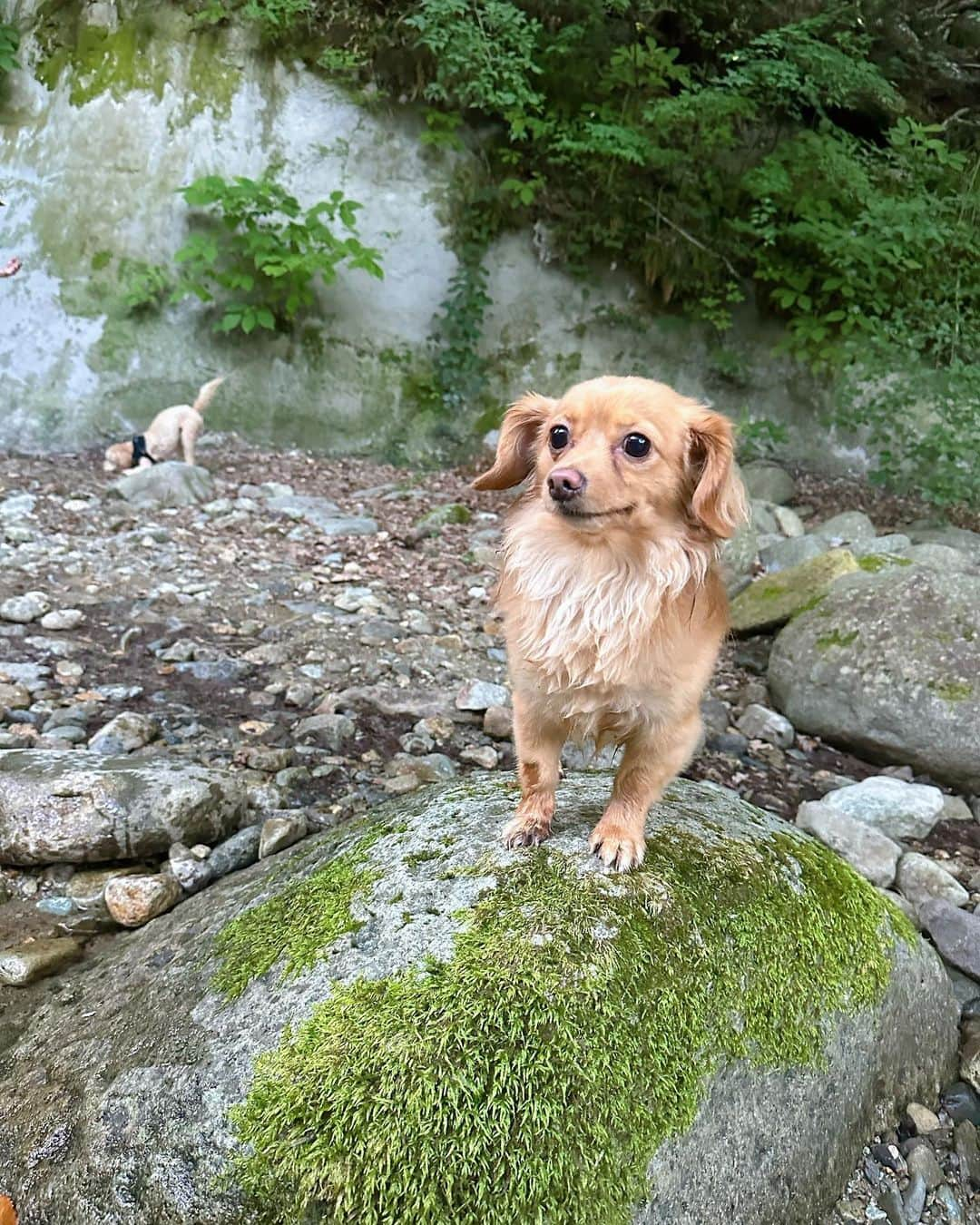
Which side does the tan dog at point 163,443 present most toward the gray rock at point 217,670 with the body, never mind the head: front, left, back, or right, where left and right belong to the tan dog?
left

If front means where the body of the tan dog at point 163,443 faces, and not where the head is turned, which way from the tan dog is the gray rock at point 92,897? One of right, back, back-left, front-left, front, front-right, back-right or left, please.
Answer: left

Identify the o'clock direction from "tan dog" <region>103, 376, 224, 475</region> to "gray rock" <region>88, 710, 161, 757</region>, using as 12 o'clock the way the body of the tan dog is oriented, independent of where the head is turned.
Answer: The gray rock is roughly at 9 o'clock from the tan dog.

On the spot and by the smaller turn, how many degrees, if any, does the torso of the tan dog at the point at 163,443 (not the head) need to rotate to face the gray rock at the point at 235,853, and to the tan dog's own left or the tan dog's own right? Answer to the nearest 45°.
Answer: approximately 90° to the tan dog's own left

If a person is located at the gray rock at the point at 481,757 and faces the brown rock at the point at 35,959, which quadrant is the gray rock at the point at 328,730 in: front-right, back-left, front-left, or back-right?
front-right

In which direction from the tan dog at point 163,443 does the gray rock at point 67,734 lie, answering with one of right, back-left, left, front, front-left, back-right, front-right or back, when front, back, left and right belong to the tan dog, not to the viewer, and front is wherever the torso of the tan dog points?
left

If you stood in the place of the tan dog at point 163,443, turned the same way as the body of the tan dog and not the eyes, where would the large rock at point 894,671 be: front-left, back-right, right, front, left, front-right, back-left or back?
back-left

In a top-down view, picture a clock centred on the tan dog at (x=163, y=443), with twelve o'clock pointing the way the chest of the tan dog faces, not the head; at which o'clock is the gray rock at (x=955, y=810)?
The gray rock is roughly at 8 o'clock from the tan dog.

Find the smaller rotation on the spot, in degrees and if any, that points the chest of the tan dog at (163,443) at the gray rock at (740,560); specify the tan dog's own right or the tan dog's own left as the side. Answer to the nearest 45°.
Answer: approximately 135° to the tan dog's own left

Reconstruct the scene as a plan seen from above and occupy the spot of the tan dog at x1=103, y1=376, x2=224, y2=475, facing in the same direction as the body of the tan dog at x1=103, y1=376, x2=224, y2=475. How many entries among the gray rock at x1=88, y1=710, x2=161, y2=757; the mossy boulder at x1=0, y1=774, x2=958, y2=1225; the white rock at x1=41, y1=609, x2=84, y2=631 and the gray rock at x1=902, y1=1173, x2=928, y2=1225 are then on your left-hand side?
4

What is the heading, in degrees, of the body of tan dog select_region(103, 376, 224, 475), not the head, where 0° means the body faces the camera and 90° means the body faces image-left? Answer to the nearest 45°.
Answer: approximately 90°

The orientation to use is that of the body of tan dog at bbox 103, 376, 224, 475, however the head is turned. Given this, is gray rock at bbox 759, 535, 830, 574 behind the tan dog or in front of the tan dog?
behind

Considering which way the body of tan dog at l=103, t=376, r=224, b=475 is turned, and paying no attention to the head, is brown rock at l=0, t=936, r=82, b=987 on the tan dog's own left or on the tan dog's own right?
on the tan dog's own left

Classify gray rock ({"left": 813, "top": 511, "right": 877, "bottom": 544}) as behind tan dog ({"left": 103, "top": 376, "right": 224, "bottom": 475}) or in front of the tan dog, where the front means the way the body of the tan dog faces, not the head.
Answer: behind

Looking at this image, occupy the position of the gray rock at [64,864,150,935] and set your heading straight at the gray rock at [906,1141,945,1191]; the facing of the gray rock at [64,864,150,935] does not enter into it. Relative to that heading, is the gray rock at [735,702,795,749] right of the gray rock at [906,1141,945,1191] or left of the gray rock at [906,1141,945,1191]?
left

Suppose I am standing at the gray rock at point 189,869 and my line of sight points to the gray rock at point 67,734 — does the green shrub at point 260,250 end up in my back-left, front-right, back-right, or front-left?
front-right

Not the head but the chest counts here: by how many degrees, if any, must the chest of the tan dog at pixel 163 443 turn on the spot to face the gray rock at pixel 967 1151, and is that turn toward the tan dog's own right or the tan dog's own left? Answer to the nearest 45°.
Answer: approximately 90° to the tan dog's own left
